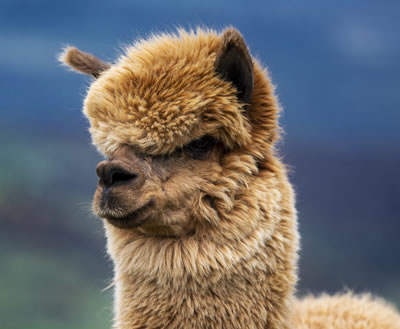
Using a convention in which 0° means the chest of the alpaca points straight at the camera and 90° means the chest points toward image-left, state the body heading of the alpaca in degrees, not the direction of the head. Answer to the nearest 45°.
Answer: approximately 45°
